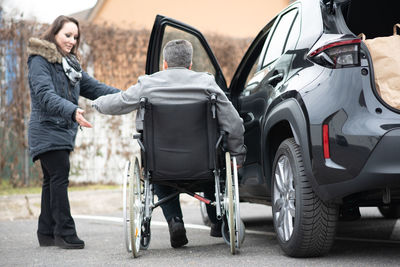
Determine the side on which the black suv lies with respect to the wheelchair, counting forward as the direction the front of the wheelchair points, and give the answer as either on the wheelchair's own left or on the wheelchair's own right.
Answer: on the wheelchair's own right

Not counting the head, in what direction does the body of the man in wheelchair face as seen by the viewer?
away from the camera

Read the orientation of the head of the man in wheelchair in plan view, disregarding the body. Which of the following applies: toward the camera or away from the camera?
away from the camera

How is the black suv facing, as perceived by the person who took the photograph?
facing away from the viewer and to the left of the viewer

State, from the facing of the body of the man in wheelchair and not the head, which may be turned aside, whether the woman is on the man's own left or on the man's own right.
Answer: on the man's own left

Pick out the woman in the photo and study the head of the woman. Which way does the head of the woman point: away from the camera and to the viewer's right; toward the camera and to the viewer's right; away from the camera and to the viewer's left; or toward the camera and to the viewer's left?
toward the camera and to the viewer's right

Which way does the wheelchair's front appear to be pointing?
away from the camera

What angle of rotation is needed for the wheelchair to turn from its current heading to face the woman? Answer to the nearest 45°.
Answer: approximately 45° to its left
